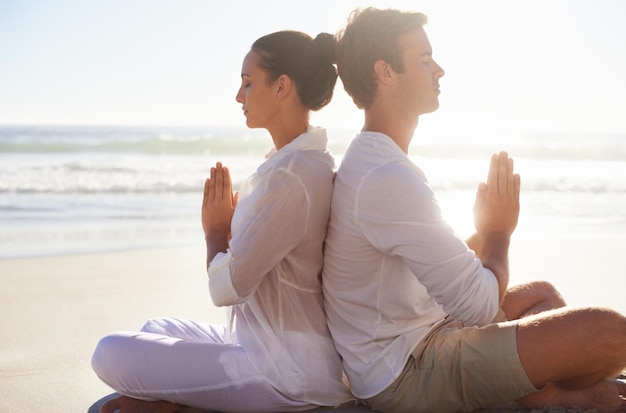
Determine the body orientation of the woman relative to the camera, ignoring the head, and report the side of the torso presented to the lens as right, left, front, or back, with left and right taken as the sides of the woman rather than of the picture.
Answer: left

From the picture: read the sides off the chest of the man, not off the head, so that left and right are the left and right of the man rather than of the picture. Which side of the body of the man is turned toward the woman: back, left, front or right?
back

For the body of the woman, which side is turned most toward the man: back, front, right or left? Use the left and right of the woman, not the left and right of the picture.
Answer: back

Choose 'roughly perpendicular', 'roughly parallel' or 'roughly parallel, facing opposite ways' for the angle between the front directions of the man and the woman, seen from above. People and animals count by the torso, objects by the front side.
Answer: roughly parallel, facing opposite ways

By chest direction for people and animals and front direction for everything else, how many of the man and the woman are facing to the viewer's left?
1

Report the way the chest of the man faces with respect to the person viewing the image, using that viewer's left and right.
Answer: facing to the right of the viewer

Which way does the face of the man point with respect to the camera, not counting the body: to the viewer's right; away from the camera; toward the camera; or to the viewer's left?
to the viewer's right

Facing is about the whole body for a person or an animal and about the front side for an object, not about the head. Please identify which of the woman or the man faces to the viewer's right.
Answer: the man

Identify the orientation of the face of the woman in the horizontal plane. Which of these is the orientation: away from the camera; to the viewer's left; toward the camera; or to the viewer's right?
to the viewer's left
